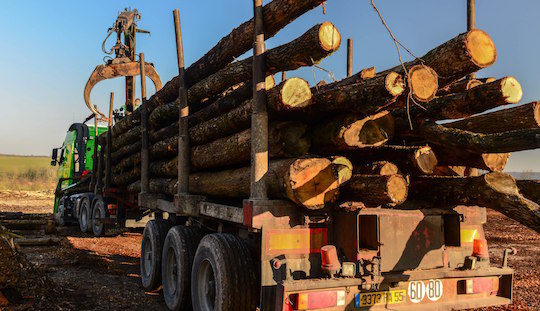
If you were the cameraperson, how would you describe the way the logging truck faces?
facing away from the viewer and to the left of the viewer
